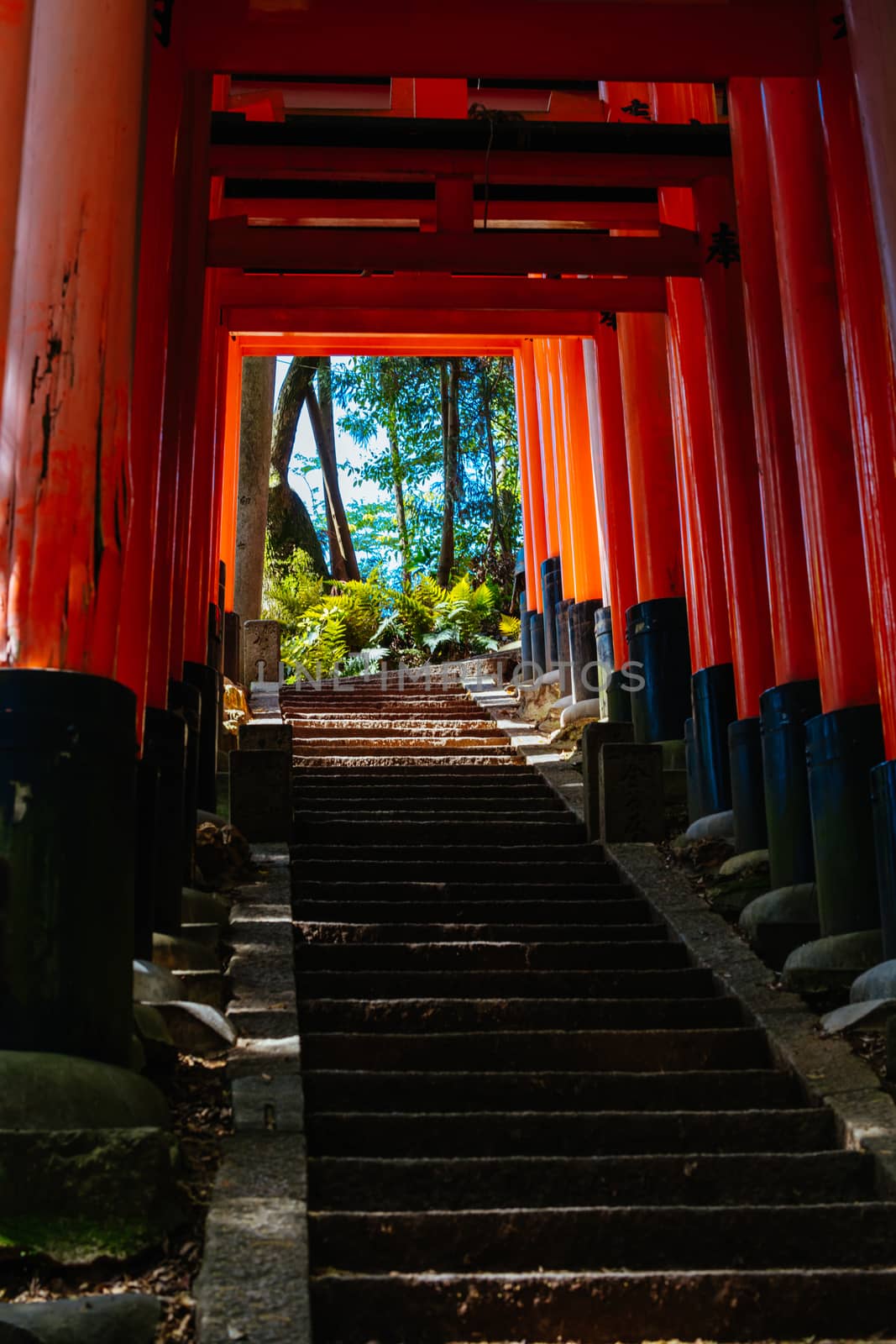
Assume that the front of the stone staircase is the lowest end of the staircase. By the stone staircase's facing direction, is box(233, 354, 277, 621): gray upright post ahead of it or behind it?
behind

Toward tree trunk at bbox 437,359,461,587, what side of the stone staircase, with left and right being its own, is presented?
back

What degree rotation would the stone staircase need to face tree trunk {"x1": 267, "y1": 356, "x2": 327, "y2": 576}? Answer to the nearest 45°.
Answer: approximately 180°

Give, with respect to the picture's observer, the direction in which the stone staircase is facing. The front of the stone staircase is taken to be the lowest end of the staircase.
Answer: facing the viewer

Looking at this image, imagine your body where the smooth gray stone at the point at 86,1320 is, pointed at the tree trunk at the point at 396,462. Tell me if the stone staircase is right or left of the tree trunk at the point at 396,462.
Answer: right

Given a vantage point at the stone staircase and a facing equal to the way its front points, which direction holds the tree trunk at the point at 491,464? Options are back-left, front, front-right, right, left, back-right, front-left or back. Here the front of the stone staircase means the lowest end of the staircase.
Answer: back

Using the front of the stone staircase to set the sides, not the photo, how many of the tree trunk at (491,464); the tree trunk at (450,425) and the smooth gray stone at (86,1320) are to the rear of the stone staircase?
2

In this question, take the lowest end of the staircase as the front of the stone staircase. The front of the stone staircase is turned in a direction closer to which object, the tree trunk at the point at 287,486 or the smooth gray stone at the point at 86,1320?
the smooth gray stone
